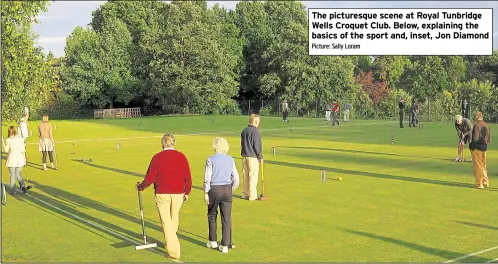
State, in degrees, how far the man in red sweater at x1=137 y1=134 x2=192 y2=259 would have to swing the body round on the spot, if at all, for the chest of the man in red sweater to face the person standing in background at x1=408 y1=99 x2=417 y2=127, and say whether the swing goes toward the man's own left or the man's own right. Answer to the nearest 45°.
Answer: approximately 45° to the man's own right

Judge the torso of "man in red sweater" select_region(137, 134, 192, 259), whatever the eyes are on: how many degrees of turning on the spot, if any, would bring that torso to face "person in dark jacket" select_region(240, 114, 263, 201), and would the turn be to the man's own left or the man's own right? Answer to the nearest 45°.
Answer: approximately 45° to the man's own right

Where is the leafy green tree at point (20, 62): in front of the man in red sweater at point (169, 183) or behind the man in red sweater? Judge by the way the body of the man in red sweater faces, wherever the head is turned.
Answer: in front

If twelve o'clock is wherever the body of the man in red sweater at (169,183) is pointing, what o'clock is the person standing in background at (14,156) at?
The person standing in background is roughly at 11 o'clock from the man in red sweater.

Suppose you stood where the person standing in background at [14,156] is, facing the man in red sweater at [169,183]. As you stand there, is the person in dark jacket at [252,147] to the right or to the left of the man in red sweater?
left

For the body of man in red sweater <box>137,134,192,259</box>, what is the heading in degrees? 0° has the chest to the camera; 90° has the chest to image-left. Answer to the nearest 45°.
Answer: approximately 180°

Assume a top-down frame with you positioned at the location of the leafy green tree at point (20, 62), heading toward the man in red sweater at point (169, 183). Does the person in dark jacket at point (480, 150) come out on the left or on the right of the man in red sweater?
left
